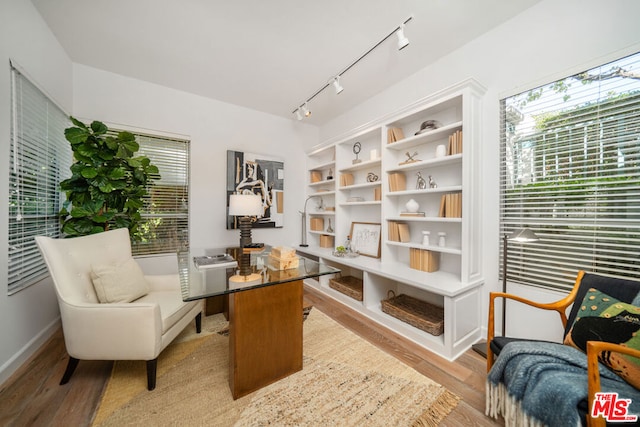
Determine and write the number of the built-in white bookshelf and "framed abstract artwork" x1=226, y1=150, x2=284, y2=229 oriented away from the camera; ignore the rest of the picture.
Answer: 0

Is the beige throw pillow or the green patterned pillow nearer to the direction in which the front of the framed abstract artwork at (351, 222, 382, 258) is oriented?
the beige throw pillow

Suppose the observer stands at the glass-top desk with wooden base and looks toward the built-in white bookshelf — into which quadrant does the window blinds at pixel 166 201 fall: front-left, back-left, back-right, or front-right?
back-left

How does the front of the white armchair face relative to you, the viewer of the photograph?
facing the viewer and to the right of the viewer

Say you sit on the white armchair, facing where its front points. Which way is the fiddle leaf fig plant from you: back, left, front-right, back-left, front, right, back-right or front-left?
back-left

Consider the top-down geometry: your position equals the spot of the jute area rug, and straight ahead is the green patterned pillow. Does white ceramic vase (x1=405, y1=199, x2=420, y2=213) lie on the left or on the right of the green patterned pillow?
left

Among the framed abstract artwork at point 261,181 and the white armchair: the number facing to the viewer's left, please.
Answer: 0

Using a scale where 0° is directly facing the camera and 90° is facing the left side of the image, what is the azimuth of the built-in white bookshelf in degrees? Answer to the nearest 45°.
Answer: approximately 45°

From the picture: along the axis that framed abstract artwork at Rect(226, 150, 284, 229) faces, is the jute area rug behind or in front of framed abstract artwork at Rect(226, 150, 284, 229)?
in front

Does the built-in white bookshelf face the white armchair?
yes

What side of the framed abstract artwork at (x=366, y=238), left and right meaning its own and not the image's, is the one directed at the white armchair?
front

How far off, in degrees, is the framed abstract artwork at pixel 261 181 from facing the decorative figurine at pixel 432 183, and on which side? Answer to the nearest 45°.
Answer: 0° — it already faces it
